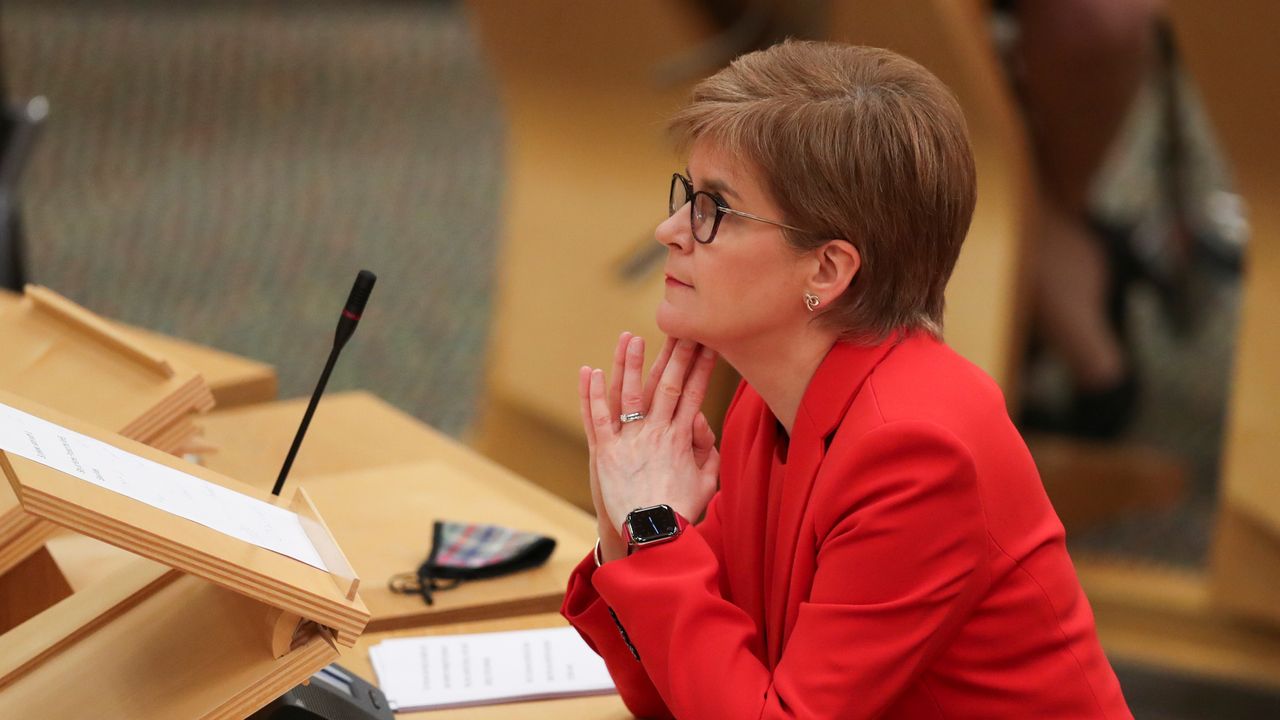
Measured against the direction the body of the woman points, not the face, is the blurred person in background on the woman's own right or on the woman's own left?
on the woman's own right

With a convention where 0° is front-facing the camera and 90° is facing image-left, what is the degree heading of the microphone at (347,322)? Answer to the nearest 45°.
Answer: approximately 270°

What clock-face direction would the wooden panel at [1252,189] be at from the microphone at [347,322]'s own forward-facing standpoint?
The wooden panel is roughly at 11 o'clock from the microphone.

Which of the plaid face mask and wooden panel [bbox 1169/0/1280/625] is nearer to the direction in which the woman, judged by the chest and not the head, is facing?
the plaid face mask

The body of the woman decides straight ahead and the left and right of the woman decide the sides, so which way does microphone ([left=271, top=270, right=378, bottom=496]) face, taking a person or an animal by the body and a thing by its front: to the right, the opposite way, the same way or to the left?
the opposite way

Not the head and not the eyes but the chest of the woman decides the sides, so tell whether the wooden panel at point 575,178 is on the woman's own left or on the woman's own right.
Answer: on the woman's own right

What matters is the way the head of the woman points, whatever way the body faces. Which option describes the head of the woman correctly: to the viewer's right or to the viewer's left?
to the viewer's left

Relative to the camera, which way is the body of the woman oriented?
to the viewer's left

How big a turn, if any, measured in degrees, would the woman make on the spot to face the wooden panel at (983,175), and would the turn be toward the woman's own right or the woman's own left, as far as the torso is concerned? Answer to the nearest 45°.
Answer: approximately 90° to the woman's own right

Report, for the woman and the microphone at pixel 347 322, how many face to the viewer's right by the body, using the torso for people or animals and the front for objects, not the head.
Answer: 1
